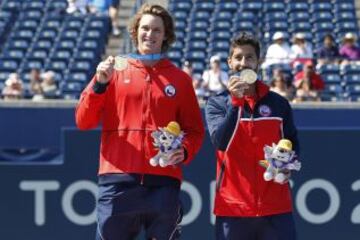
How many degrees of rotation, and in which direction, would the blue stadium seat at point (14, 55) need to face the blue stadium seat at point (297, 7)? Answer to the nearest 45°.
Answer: approximately 90° to its left

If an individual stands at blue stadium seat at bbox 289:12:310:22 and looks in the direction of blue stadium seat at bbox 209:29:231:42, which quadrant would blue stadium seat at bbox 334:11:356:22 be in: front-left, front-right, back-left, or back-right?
back-left

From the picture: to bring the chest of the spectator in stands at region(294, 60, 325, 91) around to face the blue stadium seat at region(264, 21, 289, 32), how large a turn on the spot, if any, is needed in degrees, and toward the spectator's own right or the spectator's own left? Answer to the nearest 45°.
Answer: approximately 180°

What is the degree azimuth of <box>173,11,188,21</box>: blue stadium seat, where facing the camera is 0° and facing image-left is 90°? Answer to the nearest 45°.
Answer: approximately 0°

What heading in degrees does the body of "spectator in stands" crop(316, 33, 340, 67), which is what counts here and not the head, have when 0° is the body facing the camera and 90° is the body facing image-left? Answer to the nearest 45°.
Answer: approximately 0°
